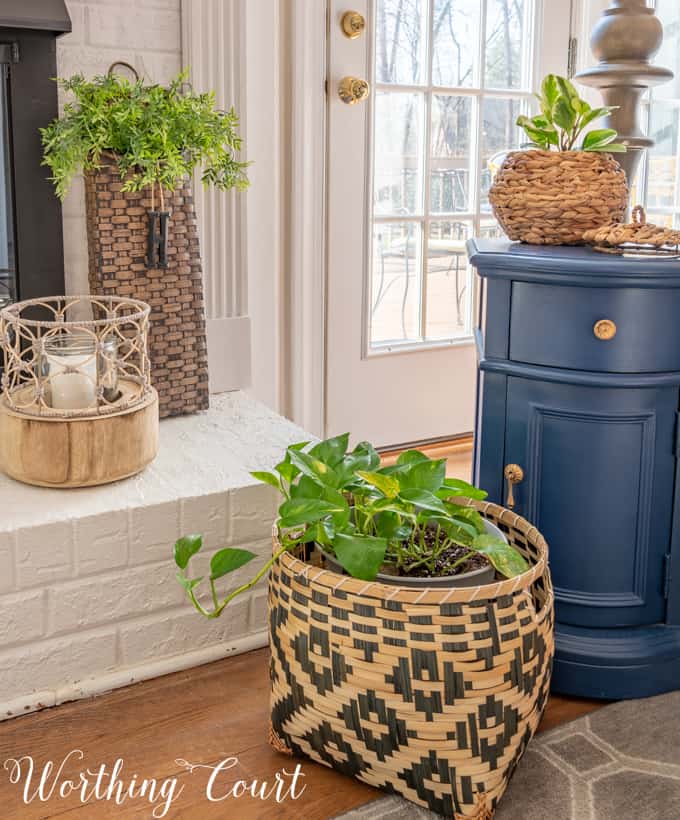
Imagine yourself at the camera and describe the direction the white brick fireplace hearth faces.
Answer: facing the viewer and to the right of the viewer

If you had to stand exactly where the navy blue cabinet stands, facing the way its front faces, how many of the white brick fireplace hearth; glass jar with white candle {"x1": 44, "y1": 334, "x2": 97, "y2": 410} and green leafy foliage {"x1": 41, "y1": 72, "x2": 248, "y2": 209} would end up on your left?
0

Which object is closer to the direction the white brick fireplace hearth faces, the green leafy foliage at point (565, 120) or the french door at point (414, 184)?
the green leafy foliage

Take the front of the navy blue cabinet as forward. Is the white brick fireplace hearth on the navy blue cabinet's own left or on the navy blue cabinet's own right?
on the navy blue cabinet's own right

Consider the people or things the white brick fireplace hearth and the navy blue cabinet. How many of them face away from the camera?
0

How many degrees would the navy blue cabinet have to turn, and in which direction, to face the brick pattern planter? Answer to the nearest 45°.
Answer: approximately 90° to its right

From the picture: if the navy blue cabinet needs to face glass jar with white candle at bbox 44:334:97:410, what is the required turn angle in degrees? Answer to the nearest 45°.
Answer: approximately 90° to its right

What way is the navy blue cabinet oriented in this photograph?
toward the camera

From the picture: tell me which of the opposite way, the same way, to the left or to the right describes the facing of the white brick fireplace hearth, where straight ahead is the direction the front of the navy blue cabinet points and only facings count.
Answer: to the left

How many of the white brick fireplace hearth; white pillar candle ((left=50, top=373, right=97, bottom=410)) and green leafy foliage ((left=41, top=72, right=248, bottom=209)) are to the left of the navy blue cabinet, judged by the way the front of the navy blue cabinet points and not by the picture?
0

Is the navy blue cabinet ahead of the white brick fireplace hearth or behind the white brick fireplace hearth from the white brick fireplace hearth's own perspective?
ahead
